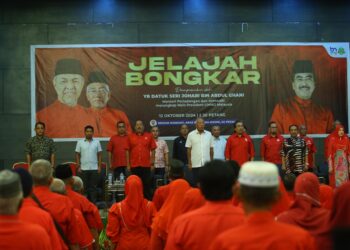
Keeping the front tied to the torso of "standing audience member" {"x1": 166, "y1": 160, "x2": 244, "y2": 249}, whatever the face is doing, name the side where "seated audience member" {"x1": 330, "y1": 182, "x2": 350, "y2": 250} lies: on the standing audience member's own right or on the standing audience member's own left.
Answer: on the standing audience member's own right

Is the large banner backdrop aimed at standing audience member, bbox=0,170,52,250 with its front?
yes

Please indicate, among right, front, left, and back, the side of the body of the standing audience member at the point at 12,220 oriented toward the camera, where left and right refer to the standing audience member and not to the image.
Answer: back

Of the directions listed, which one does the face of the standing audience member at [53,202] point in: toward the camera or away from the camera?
away from the camera

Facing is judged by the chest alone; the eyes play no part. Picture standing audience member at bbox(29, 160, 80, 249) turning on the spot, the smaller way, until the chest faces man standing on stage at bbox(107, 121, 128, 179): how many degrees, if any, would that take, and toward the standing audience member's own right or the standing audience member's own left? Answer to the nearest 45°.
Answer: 0° — they already face them

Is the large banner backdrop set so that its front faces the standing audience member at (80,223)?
yes

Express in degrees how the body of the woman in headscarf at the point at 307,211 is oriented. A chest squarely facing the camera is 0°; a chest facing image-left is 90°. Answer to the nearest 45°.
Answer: approximately 180°

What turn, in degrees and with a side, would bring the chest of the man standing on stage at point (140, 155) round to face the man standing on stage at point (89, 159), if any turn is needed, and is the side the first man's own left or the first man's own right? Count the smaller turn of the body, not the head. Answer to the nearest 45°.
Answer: approximately 90° to the first man's own right

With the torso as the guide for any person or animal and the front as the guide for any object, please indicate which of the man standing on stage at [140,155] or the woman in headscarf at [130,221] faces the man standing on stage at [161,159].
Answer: the woman in headscarf

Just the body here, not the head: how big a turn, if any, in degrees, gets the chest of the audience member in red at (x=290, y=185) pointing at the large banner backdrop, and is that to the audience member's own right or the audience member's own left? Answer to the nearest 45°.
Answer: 0° — they already face it

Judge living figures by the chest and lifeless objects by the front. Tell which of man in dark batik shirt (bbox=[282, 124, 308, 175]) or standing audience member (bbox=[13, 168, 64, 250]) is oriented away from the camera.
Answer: the standing audience member

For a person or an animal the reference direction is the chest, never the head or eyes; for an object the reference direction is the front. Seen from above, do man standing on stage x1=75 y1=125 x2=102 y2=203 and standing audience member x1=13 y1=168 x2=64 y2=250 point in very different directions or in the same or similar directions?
very different directions

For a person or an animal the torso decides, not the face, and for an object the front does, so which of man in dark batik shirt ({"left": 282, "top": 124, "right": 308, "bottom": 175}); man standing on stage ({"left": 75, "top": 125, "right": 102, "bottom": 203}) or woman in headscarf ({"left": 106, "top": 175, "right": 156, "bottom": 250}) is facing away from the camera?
the woman in headscarf

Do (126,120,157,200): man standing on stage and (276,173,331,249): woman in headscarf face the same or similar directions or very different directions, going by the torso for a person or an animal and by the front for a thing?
very different directions

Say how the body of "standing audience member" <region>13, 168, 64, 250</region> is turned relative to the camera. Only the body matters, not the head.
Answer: away from the camera

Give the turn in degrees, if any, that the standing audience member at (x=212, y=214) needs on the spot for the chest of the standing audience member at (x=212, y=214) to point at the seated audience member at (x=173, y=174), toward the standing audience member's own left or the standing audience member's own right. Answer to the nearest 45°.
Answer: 0° — they already face them
